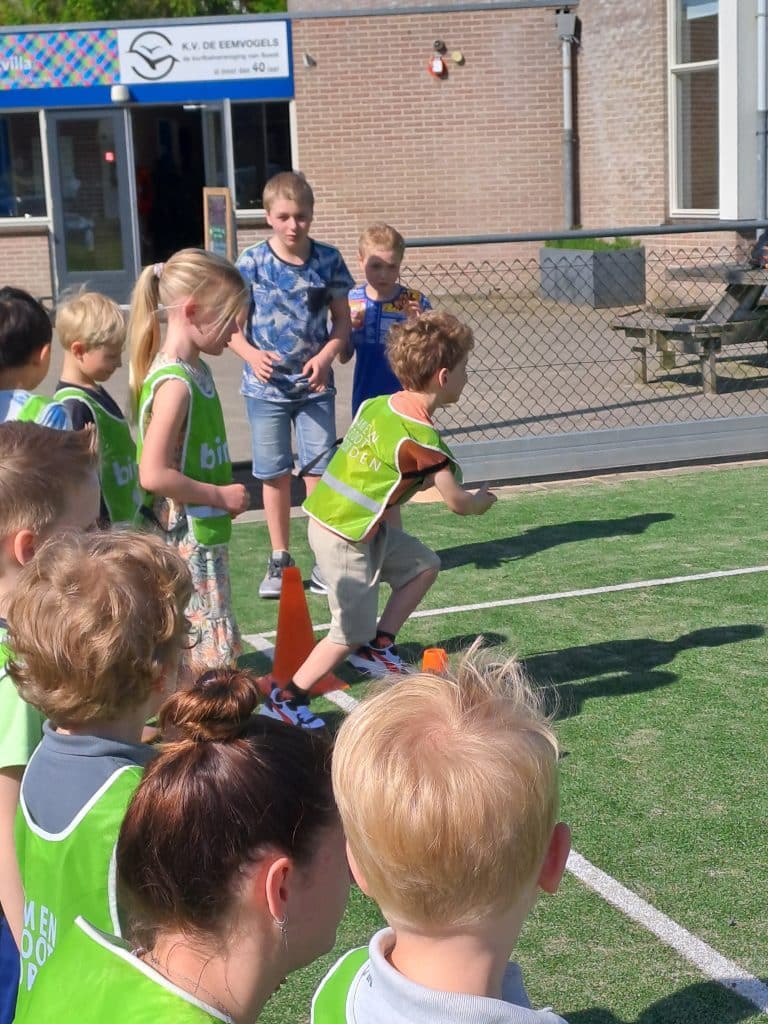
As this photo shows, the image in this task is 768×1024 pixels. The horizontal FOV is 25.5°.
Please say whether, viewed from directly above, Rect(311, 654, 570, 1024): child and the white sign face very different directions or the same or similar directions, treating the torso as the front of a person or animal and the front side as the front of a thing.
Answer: very different directions

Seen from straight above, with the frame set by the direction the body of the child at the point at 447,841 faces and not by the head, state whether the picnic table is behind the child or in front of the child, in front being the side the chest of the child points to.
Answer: in front

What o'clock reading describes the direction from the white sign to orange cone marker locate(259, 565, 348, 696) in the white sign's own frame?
The orange cone marker is roughly at 12 o'clock from the white sign.

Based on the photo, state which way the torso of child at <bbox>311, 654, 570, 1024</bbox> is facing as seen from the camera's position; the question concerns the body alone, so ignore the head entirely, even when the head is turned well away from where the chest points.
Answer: away from the camera

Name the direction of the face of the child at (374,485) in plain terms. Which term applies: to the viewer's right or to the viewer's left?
to the viewer's right

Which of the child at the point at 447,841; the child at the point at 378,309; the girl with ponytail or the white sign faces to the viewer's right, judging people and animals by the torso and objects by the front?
the girl with ponytail

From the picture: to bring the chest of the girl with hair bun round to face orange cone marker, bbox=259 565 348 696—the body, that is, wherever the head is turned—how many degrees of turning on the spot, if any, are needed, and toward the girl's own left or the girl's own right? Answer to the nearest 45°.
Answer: approximately 45° to the girl's own left

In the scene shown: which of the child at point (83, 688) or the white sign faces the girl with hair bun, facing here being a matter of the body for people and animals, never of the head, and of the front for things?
the white sign

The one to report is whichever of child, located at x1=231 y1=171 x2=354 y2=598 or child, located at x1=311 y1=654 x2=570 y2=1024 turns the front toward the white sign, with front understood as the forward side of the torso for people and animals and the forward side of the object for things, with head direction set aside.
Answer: child, located at x1=311 y1=654 x2=570 y2=1024

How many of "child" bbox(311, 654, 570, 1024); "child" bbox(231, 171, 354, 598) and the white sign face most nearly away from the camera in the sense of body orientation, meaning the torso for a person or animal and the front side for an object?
1

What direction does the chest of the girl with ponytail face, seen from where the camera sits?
to the viewer's right

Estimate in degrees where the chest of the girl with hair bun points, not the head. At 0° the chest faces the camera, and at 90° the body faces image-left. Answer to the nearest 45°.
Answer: approximately 225°

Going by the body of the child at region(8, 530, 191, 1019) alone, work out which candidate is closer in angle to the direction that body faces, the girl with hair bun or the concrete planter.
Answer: the concrete planter

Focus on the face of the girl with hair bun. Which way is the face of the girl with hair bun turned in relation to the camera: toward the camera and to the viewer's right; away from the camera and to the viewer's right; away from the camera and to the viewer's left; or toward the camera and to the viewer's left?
away from the camera and to the viewer's right

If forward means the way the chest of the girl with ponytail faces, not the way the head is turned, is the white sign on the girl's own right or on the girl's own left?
on the girl's own left

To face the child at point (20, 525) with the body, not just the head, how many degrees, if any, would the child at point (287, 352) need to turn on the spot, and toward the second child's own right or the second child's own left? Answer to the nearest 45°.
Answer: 0° — they already face them

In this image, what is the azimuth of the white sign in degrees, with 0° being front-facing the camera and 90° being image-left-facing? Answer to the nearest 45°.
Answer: approximately 0°
